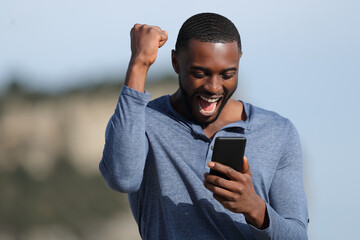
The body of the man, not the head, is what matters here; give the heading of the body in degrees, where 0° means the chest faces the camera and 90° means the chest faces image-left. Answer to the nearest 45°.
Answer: approximately 0°
